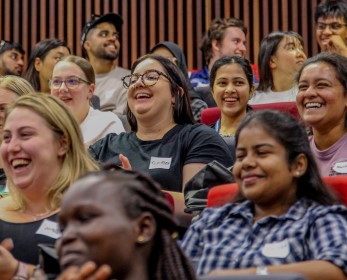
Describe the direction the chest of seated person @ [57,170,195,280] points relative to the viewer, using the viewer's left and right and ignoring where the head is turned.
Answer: facing the viewer and to the left of the viewer

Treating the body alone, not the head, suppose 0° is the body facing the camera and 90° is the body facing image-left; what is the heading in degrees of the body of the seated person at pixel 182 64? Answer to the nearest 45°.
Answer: approximately 45°

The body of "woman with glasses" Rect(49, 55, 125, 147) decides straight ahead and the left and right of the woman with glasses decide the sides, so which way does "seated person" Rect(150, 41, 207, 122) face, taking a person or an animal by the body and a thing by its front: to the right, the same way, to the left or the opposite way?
the same way

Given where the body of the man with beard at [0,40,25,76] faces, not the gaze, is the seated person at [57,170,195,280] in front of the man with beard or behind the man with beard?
in front

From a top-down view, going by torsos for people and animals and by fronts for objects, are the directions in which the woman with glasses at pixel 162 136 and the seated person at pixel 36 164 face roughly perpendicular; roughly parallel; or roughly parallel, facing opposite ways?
roughly parallel

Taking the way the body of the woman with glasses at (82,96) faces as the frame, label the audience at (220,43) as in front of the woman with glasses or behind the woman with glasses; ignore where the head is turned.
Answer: behind

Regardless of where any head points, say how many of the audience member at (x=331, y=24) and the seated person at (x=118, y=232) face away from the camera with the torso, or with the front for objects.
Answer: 0

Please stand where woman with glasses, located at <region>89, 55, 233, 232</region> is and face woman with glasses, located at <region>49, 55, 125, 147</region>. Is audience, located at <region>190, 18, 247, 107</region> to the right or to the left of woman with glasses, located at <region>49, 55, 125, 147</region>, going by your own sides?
right

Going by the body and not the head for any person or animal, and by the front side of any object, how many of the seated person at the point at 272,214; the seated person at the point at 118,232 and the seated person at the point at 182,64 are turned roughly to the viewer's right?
0

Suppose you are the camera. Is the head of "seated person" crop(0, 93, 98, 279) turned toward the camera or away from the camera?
toward the camera

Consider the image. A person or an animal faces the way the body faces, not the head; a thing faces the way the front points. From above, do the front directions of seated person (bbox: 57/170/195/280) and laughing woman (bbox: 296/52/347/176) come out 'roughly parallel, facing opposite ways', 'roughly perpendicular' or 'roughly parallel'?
roughly parallel

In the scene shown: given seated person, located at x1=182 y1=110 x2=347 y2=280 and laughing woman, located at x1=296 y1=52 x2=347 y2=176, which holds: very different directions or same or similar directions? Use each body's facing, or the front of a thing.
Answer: same or similar directions

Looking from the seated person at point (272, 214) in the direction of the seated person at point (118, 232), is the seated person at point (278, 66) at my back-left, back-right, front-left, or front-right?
back-right

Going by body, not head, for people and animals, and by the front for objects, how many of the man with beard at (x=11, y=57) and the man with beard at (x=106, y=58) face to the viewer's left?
0

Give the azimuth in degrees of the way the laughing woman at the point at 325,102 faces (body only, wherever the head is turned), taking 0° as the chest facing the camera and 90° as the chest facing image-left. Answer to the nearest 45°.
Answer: approximately 45°

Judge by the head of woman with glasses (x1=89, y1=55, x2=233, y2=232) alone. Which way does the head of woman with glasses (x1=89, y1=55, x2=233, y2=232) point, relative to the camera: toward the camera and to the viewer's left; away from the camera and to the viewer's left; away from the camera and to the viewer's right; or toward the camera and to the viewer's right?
toward the camera and to the viewer's left
